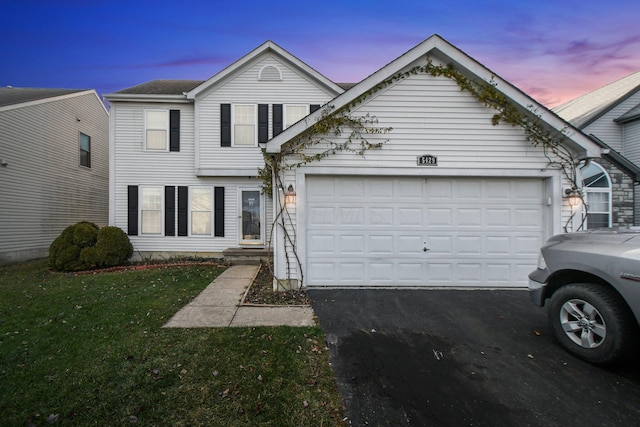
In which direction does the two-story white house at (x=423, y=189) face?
toward the camera

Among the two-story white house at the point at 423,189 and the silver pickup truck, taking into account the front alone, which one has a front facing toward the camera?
the two-story white house

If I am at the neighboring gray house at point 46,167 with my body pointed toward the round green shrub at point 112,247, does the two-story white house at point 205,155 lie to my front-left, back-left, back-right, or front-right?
front-left

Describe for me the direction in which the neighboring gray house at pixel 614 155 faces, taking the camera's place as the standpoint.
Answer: facing the viewer

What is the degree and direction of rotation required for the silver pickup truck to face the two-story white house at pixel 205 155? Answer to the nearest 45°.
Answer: approximately 45° to its left

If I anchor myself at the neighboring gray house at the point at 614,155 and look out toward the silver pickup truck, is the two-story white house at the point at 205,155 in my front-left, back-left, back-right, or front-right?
front-right

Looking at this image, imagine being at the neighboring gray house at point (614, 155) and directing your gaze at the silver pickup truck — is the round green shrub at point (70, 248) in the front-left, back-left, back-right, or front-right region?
front-right

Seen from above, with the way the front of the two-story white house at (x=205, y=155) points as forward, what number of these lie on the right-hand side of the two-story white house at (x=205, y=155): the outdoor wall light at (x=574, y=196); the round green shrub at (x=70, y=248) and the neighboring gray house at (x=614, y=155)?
1

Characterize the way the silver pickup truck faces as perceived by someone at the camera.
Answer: facing away from the viewer and to the left of the viewer

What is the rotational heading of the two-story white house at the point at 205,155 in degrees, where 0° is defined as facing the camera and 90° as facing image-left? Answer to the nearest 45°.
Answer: approximately 0°
